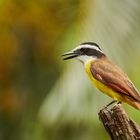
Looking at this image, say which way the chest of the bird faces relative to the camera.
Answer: to the viewer's left
